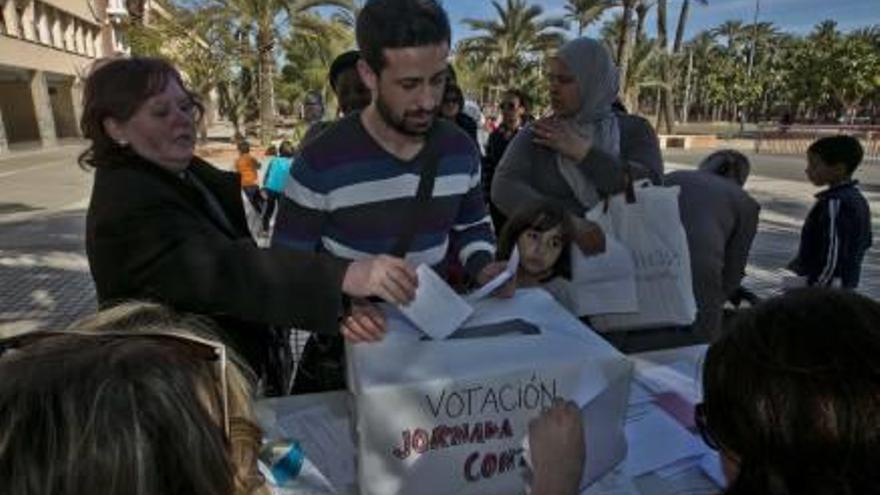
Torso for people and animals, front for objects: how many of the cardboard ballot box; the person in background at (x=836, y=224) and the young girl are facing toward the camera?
2

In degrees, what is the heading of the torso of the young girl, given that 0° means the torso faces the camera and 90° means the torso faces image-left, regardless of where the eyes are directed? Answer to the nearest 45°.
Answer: approximately 0°

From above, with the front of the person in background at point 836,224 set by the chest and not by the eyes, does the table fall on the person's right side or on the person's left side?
on the person's left side

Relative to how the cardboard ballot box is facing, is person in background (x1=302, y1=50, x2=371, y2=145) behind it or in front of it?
behind

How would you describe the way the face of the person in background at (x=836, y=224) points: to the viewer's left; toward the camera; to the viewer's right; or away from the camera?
to the viewer's left

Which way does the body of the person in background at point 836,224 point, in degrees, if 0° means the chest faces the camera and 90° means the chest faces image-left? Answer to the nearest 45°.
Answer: approximately 90°

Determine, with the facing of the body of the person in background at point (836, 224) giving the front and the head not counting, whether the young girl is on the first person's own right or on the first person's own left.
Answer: on the first person's own left

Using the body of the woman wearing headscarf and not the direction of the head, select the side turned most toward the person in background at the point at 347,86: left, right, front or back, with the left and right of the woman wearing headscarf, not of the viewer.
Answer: right
